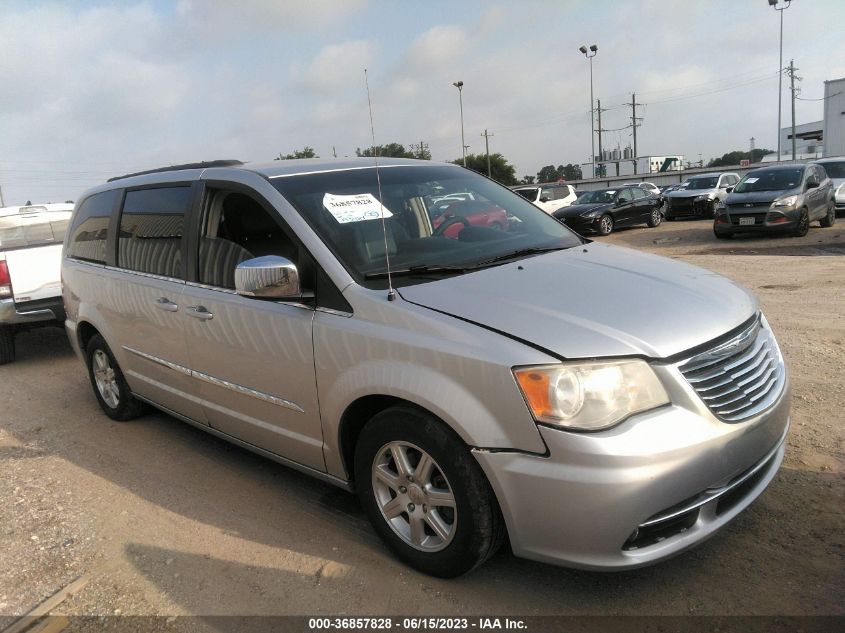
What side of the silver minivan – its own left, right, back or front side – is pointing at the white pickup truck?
back

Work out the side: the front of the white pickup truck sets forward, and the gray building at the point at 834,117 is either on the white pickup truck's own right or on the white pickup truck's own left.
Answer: on the white pickup truck's own right

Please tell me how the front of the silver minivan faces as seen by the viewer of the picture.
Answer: facing the viewer and to the right of the viewer

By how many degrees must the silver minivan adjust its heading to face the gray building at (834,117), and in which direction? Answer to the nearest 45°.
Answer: approximately 90° to its left

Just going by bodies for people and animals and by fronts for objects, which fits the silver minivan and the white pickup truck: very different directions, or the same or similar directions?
very different directions
